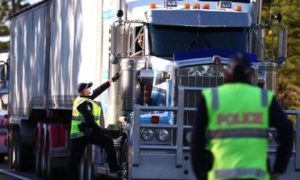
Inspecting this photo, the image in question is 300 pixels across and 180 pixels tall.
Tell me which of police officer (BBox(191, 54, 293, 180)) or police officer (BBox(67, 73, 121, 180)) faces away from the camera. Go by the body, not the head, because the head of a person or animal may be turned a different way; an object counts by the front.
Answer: police officer (BBox(191, 54, 293, 180))

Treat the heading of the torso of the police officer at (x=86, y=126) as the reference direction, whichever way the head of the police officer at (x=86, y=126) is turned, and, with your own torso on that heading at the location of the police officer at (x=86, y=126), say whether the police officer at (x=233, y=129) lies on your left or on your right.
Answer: on your right

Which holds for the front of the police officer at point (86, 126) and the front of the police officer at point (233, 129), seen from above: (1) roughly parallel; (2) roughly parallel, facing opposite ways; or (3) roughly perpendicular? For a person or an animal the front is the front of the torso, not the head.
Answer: roughly perpendicular

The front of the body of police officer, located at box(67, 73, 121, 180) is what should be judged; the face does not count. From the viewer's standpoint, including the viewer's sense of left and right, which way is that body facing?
facing to the right of the viewer

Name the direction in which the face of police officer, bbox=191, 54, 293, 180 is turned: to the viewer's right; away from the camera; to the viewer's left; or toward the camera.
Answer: away from the camera

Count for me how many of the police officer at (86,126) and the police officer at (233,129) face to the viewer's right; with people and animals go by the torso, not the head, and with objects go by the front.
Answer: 1

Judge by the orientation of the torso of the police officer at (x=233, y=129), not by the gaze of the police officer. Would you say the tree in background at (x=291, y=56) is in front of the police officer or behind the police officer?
in front

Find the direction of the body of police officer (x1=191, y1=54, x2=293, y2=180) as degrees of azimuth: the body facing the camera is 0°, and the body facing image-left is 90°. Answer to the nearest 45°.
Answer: approximately 180°

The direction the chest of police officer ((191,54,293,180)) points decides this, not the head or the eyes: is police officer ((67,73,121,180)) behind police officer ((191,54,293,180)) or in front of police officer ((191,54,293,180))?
in front
